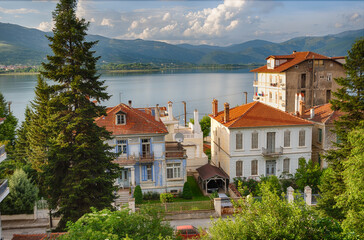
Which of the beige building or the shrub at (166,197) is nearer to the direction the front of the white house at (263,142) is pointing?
the shrub

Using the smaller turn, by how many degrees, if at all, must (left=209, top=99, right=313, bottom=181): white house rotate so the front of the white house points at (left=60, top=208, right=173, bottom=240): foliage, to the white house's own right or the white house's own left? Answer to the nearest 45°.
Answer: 0° — it already faces it

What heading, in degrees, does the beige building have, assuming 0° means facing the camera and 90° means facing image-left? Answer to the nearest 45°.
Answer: approximately 45°

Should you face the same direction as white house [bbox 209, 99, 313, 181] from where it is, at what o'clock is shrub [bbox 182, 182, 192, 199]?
The shrub is roughly at 2 o'clock from the white house.

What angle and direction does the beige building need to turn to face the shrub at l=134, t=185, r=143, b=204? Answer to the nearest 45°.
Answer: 0° — it already faces it

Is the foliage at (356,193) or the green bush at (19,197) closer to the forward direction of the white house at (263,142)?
the foliage
